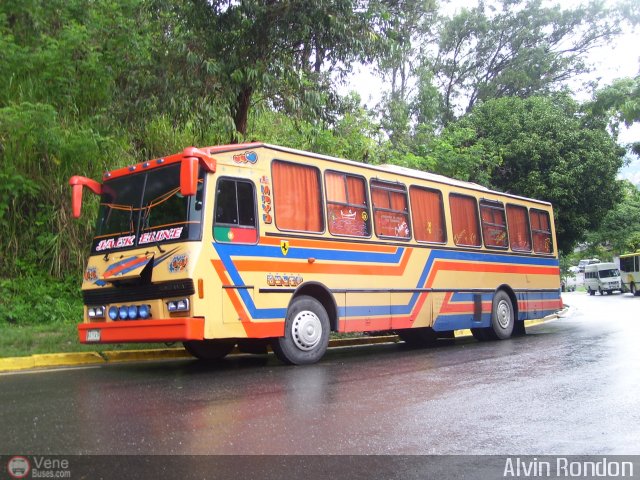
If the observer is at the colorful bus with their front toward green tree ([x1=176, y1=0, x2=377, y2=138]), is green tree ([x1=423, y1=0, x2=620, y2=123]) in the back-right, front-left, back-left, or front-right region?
front-right

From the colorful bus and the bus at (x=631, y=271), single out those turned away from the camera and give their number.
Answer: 0

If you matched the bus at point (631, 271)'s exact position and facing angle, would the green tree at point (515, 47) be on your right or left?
on your right

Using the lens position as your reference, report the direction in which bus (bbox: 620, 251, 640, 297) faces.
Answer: facing the viewer and to the right of the viewer

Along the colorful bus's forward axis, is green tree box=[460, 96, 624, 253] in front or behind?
behind

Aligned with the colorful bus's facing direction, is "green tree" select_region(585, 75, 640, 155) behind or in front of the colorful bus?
behind

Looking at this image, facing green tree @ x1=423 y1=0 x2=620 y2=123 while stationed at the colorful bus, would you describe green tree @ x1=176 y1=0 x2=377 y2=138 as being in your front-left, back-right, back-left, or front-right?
front-left

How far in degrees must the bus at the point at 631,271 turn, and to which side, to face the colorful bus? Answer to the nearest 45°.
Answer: approximately 45° to its right

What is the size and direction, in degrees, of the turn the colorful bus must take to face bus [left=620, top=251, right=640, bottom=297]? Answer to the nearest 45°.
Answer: approximately 180°
